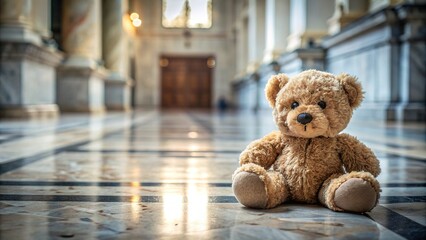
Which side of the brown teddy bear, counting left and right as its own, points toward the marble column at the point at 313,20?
back

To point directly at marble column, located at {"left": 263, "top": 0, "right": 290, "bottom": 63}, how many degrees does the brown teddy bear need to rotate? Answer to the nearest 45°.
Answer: approximately 180°

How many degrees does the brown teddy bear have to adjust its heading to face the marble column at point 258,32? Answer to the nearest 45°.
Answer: approximately 180°

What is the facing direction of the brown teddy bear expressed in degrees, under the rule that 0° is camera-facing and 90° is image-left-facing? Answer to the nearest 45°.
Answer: approximately 0°

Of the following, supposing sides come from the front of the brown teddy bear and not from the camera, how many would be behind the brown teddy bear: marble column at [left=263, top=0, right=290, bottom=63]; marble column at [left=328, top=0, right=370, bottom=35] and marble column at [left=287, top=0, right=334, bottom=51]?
3

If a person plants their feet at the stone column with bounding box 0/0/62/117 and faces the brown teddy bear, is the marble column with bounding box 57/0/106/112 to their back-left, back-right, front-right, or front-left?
back-left

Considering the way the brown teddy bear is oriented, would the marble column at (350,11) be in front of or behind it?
behind

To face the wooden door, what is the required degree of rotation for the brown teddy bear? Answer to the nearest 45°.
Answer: approximately 180°

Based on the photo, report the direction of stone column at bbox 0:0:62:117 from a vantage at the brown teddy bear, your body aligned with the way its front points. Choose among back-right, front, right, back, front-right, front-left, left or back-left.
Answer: back-right
